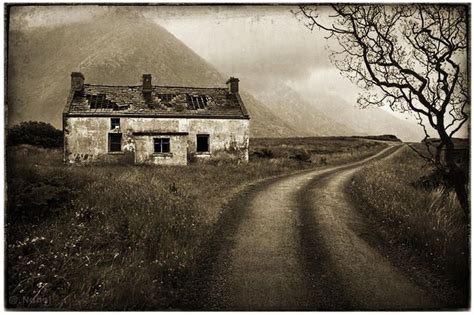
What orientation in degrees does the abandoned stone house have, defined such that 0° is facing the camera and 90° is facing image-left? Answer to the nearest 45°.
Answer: approximately 0°

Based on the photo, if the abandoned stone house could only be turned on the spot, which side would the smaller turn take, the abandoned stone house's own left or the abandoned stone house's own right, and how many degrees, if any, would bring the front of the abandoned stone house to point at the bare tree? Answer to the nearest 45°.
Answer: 0° — it already faces it
